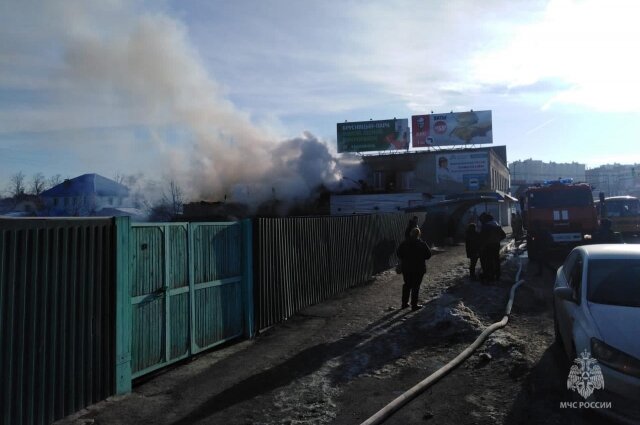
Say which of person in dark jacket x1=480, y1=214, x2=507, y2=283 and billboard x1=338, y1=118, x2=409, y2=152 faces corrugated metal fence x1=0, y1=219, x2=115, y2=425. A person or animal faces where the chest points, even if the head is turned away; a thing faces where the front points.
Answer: the billboard

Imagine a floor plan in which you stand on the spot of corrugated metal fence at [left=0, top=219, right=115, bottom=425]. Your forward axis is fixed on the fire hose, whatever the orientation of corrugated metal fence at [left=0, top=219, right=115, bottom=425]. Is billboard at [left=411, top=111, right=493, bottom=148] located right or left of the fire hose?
left

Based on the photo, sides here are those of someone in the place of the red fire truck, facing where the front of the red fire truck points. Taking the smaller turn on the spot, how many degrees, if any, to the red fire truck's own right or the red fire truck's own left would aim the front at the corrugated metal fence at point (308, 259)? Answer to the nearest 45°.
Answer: approximately 45° to the red fire truck's own right

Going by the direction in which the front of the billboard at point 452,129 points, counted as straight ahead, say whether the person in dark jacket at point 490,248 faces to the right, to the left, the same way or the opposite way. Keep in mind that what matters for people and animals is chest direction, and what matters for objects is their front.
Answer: the opposite way

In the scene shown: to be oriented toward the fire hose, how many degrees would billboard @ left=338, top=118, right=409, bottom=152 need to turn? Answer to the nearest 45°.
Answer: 0° — it already faces it

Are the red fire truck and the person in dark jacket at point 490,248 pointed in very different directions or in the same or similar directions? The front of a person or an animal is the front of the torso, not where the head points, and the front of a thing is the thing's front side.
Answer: very different directions

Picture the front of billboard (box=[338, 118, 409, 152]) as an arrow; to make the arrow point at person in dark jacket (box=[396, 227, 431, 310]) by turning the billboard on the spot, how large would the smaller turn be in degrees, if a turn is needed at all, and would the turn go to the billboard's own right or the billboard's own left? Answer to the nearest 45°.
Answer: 0° — it already faces them

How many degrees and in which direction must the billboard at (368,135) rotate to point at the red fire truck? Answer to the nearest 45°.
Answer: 0° — it already faces it

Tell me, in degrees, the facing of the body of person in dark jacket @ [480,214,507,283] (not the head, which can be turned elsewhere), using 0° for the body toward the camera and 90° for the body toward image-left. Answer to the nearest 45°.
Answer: approximately 180°

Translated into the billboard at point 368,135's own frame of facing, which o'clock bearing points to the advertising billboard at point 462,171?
The advertising billboard is roughly at 10 o'clock from the billboard.

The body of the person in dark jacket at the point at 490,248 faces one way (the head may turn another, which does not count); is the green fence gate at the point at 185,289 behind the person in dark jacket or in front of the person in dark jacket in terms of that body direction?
behind

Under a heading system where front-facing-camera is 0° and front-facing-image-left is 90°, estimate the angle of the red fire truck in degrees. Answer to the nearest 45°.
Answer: approximately 0°

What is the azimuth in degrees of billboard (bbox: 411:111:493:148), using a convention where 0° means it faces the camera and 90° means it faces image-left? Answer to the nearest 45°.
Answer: approximately 0°

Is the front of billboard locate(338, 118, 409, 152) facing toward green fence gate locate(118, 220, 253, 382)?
yes

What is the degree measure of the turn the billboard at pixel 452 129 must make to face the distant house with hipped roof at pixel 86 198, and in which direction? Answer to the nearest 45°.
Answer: approximately 45° to its right
